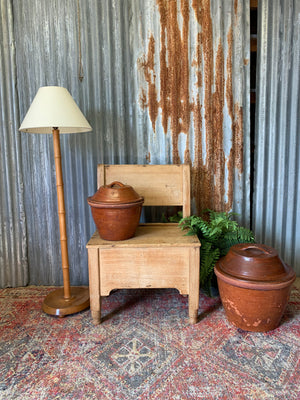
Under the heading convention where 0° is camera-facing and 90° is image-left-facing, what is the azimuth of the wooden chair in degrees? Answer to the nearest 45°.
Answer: approximately 0°

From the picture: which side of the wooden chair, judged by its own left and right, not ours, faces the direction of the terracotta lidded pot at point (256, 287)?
left
